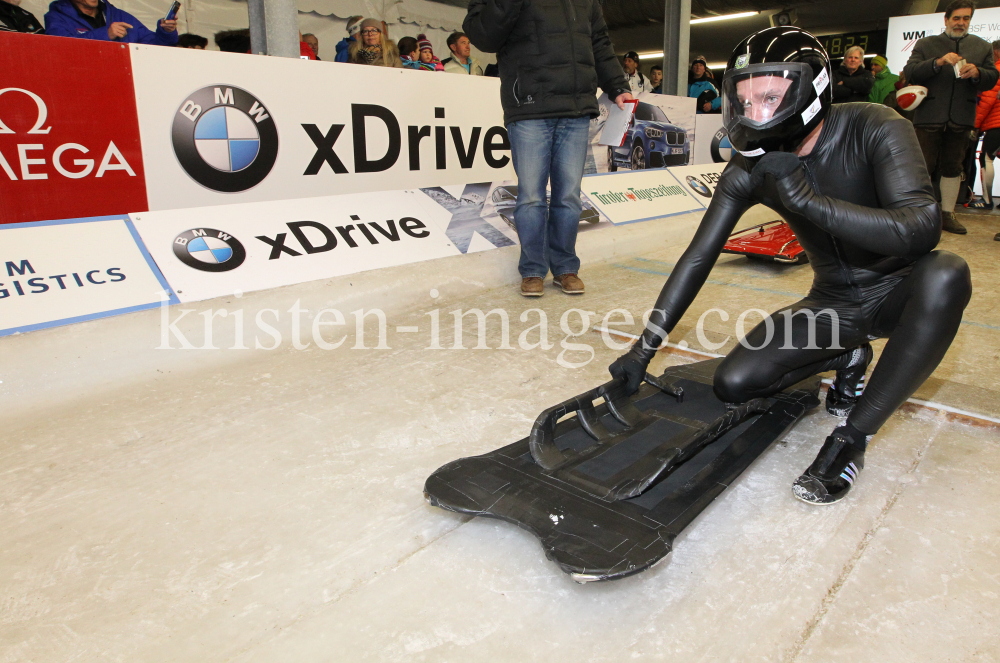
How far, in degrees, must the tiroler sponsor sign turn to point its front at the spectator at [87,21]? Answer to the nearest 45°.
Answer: approximately 90° to its right

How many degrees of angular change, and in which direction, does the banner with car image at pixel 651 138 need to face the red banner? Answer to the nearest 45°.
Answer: approximately 90° to its right

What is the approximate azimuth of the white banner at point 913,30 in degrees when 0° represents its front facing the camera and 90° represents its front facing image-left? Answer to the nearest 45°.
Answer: approximately 0°

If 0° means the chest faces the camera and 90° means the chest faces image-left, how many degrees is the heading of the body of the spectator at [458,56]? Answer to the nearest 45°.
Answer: approximately 315°

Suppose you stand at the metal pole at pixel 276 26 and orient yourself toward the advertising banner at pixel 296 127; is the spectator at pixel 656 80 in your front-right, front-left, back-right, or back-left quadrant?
back-left

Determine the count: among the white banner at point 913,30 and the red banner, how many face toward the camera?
2

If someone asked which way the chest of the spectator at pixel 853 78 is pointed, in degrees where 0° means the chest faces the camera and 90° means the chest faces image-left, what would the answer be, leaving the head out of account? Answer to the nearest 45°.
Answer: approximately 0°

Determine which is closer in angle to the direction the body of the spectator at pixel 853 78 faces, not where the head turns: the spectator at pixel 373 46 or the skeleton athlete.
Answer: the skeleton athlete

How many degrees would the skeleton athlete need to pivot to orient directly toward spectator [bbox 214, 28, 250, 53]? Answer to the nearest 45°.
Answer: approximately 90° to its right

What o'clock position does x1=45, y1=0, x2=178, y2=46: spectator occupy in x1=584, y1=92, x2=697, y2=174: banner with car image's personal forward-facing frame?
The spectator is roughly at 3 o'clock from the banner with car image.
